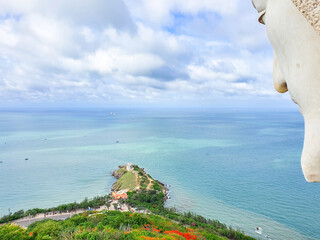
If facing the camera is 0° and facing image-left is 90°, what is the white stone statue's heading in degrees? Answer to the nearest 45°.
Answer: approximately 90°

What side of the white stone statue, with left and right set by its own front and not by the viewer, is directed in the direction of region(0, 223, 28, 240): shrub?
front
